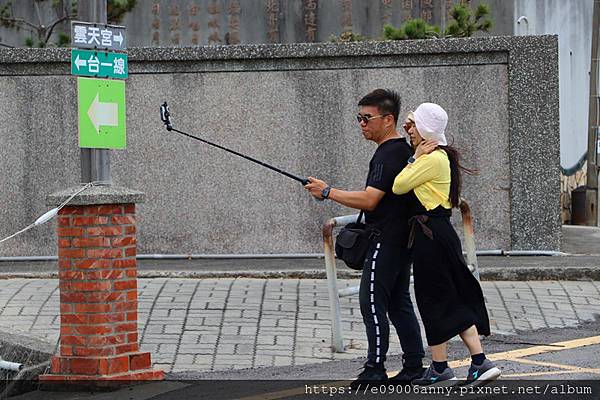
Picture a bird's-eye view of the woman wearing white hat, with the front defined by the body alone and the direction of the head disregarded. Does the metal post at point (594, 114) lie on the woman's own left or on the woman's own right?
on the woman's own right

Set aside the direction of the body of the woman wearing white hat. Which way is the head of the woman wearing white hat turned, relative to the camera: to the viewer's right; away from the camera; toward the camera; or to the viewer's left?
to the viewer's left

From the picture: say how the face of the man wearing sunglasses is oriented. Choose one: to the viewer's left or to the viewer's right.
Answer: to the viewer's left

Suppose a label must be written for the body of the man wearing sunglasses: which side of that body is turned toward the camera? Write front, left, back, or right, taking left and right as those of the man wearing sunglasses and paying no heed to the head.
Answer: left

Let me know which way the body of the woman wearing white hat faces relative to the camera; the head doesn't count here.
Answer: to the viewer's left

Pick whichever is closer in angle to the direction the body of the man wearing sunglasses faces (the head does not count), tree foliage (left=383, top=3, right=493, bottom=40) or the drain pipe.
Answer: the drain pipe

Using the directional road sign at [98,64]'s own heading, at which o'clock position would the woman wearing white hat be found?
The woman wearing white hat is roughly at 10 o'clock from the directional road sign.

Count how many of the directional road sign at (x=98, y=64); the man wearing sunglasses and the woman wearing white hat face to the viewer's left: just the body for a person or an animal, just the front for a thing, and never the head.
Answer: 2

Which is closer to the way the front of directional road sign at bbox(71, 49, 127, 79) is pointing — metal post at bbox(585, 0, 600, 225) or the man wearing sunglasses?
the man wearing sunglasses

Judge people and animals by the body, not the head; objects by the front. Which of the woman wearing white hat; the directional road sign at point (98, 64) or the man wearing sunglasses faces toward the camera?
the directional road sign

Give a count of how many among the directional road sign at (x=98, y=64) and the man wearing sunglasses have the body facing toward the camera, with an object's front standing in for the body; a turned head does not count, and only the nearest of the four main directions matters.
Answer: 1

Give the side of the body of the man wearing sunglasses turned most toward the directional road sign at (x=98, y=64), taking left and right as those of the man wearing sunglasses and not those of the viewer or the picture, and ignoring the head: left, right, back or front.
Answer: front
